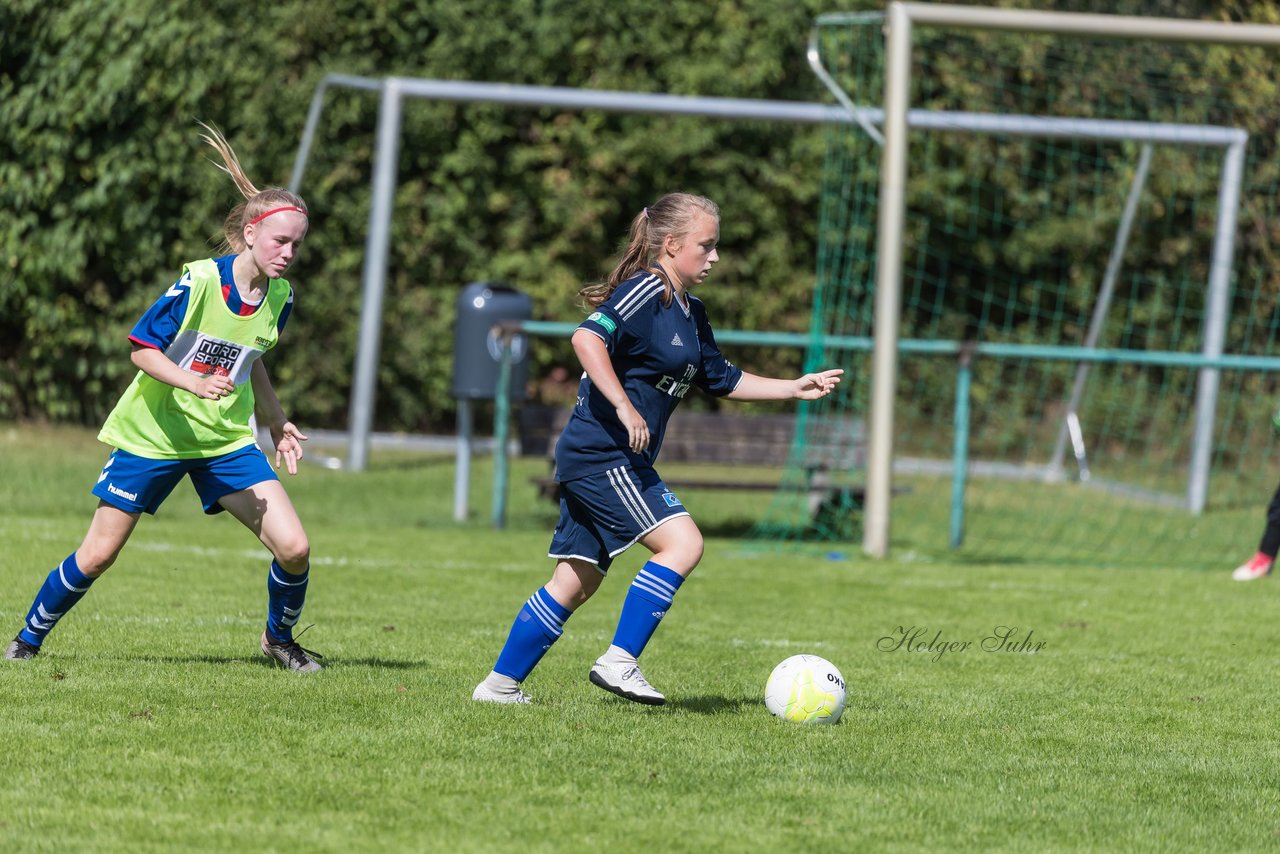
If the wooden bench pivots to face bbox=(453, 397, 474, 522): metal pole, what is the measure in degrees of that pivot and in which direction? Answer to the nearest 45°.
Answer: approximately 90° to its right

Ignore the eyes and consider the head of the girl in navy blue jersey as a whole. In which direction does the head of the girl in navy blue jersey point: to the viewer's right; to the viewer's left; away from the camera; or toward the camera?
to the viewer's right

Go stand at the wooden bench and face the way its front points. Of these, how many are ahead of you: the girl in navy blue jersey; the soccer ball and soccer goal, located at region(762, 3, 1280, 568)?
2

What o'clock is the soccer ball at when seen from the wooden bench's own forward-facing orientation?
The soccer ball is roughly at 12 o'clock from the wooden bench.

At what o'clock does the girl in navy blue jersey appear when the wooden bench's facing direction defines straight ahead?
The girl in navy blue jersey is roughly at 12 o'clock from the wooden bench.

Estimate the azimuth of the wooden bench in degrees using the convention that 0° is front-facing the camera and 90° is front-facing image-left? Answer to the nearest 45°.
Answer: approximately 0°
